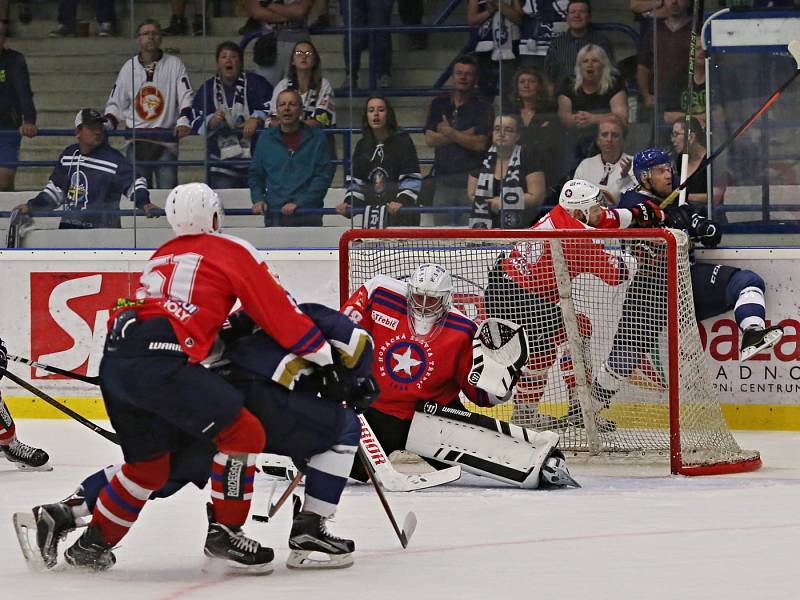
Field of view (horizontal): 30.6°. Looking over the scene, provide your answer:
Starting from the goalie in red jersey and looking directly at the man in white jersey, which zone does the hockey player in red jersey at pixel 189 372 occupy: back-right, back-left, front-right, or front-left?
back-left

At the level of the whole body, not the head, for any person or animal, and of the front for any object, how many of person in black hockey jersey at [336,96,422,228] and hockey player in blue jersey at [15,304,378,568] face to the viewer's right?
1

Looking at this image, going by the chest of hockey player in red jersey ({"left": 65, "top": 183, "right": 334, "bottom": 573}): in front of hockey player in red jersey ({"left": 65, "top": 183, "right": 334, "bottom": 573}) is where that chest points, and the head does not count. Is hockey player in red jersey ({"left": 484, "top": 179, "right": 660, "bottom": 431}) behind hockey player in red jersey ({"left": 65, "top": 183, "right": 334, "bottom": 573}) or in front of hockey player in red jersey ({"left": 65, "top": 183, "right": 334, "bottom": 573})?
in front

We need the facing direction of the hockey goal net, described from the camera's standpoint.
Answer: facing the viewer and to the left of the viewer

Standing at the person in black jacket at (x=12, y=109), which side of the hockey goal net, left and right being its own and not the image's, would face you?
right

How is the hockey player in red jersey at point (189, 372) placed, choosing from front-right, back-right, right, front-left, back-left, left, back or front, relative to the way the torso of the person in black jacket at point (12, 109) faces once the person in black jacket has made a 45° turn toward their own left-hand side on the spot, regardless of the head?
front-right

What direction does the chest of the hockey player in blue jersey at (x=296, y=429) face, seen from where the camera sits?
to the viewer's right

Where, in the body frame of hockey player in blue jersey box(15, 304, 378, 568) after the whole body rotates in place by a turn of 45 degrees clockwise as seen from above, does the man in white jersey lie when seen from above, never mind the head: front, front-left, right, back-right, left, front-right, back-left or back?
back-left

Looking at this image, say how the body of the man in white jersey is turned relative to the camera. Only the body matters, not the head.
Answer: toward the camera

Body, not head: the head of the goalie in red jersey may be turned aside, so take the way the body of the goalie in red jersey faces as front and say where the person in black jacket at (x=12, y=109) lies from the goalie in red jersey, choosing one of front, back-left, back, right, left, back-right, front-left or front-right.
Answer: back-right

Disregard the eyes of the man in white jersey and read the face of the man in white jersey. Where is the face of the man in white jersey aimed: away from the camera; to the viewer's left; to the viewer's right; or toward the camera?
toward the camera

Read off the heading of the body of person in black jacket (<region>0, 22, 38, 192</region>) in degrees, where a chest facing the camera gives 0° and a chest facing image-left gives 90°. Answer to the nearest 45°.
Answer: approximately 0°

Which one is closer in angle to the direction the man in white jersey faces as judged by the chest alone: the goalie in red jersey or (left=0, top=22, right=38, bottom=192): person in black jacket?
the goalie in red jersey

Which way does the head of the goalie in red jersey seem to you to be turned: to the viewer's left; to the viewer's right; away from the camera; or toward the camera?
toward the camera

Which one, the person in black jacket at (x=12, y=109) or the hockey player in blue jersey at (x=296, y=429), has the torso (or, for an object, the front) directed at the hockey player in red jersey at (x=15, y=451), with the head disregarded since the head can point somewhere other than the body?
the person in black jacket

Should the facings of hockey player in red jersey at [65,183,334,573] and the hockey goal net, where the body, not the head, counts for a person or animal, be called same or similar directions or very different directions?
very different directions
